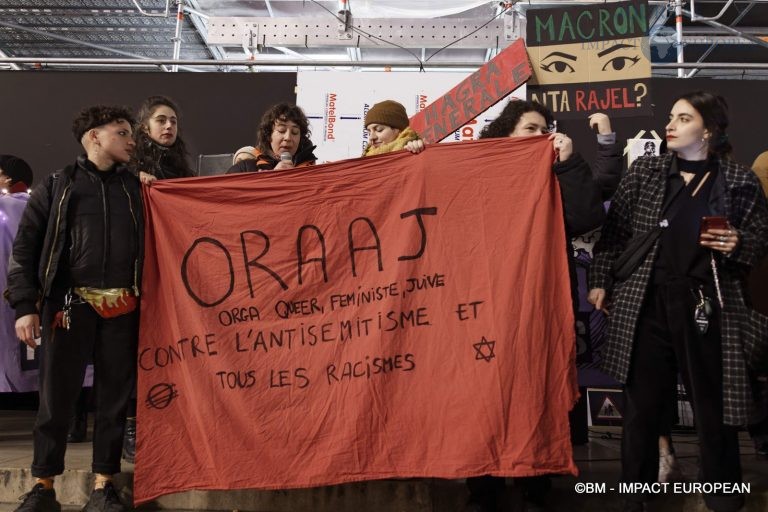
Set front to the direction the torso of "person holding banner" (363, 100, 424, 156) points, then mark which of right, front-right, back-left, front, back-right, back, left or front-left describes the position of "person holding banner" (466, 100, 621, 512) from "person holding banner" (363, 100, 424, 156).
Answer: left

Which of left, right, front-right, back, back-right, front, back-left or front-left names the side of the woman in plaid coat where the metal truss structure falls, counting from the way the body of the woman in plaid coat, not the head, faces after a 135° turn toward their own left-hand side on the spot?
left

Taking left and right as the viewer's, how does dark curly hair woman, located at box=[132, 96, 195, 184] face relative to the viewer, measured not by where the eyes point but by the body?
facing the viewer and to the right of the viewer

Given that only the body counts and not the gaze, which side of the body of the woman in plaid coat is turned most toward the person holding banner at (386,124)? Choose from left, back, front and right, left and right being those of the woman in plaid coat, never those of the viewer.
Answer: right

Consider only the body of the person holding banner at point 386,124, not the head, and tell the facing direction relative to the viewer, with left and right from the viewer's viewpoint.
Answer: facing the viewer and to the left of the viewer

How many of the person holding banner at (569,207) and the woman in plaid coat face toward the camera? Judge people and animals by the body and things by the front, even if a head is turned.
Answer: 2

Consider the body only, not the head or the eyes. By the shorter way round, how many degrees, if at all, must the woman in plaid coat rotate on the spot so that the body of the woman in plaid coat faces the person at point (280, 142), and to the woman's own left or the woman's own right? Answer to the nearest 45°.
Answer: approximately 90° to the woman's own right

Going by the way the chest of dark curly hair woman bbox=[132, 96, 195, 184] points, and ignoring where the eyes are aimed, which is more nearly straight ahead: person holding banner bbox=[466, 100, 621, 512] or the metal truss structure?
the person holding banner

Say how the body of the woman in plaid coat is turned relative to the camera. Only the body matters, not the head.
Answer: toward the camera
